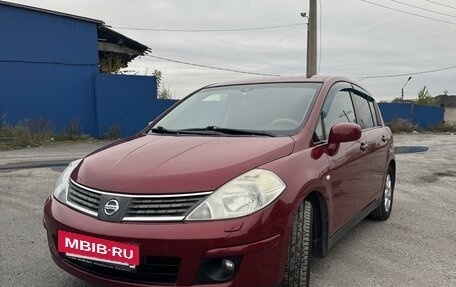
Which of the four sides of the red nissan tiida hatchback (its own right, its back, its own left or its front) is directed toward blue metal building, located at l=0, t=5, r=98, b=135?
right

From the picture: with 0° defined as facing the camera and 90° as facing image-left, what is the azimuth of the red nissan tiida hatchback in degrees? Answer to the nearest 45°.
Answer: approximately 45°

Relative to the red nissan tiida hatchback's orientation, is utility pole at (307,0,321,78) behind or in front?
behind

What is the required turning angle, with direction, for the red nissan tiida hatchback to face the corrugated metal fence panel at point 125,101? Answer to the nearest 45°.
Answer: approximately 135° to its right

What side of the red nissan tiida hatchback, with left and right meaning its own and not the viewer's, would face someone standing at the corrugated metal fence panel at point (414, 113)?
back

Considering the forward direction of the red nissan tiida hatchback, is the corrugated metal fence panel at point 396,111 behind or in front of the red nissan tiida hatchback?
behind
